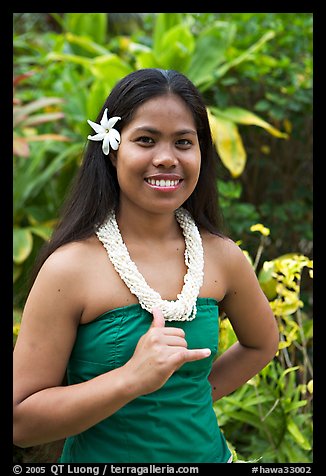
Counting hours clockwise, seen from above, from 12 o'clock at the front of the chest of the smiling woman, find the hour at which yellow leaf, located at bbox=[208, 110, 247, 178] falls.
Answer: The yellow leaf is roughly at 8 o'clock from the smiling woman.

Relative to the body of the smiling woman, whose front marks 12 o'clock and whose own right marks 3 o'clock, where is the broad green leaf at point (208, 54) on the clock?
The broad green leaf is roughly at 8 o'clock from the smiling woman.

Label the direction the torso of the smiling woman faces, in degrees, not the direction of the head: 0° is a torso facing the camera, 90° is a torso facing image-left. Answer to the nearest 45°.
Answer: approximately 315°

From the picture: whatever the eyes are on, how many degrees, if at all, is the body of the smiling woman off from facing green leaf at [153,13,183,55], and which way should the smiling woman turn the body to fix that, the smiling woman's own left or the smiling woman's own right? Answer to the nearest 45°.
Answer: approximately 135° to the smiling woman's own left

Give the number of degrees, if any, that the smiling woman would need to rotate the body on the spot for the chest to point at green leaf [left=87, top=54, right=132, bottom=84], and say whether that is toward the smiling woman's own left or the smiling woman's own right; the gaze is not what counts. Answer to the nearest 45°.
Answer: approximately 135° to the smiling woman's own left

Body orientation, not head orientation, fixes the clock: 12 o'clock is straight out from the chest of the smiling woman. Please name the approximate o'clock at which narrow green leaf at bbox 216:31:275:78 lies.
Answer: The narrow green leaf is roughly at 8 o'clock from the smiling woman.

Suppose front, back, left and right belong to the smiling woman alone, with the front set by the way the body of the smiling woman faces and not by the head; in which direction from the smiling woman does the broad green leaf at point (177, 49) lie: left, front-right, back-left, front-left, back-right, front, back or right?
back-left
